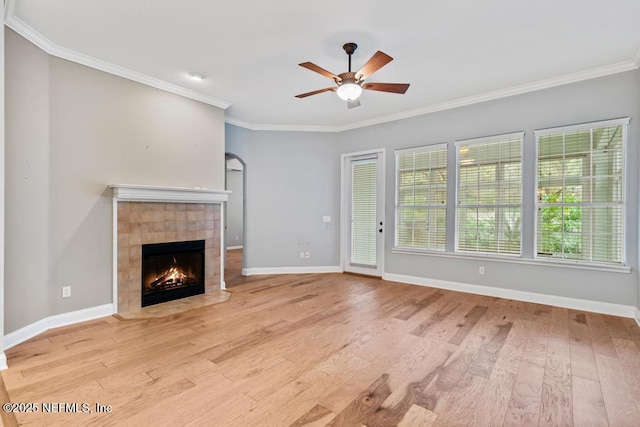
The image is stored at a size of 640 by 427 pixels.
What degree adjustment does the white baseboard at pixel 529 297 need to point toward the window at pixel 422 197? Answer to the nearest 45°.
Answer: approximately 45° to its right

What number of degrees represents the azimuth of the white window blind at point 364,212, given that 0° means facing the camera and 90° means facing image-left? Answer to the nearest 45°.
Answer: approximately 45°

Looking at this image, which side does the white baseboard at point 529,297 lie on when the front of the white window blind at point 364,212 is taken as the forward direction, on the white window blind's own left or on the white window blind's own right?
on the white window blind's own left

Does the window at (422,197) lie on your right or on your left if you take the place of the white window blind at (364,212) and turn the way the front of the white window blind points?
on your left

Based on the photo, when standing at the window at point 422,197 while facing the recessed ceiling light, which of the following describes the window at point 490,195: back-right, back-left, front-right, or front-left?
back-left
